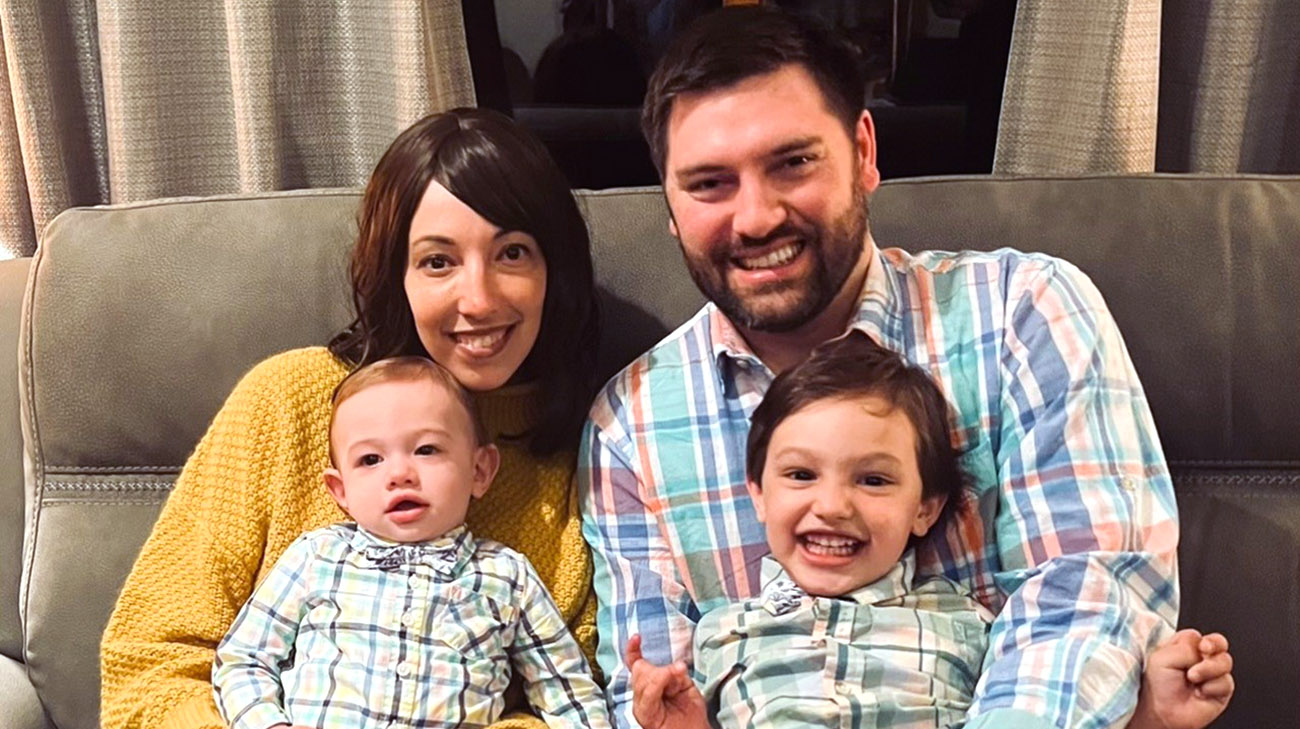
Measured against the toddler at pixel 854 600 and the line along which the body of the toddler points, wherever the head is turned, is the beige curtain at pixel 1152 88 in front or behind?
behind

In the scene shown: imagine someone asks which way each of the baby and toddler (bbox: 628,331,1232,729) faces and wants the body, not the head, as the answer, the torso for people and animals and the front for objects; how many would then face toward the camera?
2

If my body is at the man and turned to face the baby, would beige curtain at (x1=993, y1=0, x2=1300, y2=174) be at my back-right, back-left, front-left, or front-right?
back-right
